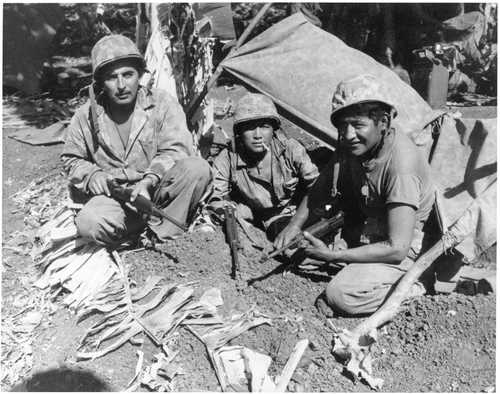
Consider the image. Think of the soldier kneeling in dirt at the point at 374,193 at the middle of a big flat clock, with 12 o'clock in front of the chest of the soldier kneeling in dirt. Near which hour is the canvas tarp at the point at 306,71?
The canvas tarp is roughly at 4 o'clock from the soldier kneeling in dirt.

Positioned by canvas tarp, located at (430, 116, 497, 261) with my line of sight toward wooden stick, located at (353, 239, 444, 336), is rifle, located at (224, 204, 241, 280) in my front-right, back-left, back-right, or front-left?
front-right

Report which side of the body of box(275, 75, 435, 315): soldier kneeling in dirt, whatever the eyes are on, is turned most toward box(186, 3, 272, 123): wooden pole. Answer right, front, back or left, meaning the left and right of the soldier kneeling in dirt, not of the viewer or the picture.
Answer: right

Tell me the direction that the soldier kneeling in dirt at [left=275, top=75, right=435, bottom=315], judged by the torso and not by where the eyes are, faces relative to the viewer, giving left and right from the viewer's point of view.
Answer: facing the viewer and to the left of the viewer

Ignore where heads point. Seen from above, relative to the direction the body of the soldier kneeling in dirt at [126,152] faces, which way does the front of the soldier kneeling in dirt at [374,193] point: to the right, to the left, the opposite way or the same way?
to the right

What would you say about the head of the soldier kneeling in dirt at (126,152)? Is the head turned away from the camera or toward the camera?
toward the camera

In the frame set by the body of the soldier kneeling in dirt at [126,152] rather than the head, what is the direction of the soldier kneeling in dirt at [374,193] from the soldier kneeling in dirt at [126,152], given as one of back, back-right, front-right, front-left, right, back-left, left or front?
front-left

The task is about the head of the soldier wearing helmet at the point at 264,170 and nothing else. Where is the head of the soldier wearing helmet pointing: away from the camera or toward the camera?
toward the camera

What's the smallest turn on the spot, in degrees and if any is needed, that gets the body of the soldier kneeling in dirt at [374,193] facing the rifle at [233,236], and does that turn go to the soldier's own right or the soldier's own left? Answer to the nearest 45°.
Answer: approximately 45° to the soldier's own right

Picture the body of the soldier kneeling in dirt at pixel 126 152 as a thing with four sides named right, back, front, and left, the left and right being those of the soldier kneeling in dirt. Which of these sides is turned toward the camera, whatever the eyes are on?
front

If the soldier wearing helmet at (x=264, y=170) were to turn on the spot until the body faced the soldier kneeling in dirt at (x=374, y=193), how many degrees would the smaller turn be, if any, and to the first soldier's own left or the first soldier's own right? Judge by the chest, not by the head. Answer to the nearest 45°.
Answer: approximately 45° to the first soldier's own left

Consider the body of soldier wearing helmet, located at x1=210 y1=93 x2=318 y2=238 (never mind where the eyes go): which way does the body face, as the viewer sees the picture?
toward the camera

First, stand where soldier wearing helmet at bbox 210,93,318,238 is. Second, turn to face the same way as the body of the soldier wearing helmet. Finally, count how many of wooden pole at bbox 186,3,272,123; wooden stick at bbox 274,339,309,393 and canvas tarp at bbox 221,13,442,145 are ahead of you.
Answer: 1

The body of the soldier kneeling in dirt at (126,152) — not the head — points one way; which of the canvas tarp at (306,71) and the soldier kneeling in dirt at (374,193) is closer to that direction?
the soldier kneeling in dirt

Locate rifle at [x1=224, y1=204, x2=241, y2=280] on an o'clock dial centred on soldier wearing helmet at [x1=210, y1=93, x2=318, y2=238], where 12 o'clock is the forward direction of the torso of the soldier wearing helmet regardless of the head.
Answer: The rifle is roughly at 1 o'clock from the soldier wearing helmet.
